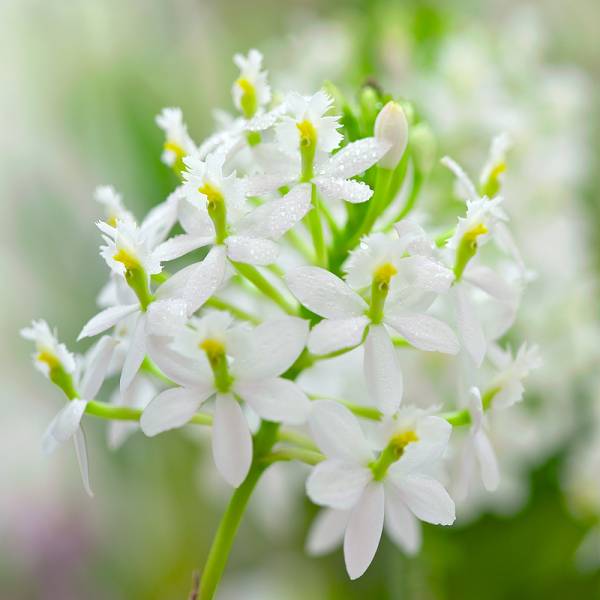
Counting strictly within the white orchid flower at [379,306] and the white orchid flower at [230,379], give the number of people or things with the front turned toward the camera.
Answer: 2

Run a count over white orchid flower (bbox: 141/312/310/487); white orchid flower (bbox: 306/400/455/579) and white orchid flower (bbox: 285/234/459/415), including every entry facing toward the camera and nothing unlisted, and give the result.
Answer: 3

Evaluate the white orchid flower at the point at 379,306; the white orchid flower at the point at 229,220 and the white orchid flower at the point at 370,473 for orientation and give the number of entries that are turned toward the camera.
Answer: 3

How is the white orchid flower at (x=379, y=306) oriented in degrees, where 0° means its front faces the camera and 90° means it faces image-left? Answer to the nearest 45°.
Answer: approximately 0°

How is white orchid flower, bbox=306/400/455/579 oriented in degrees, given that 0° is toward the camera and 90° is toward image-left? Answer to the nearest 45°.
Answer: approximately 0°
